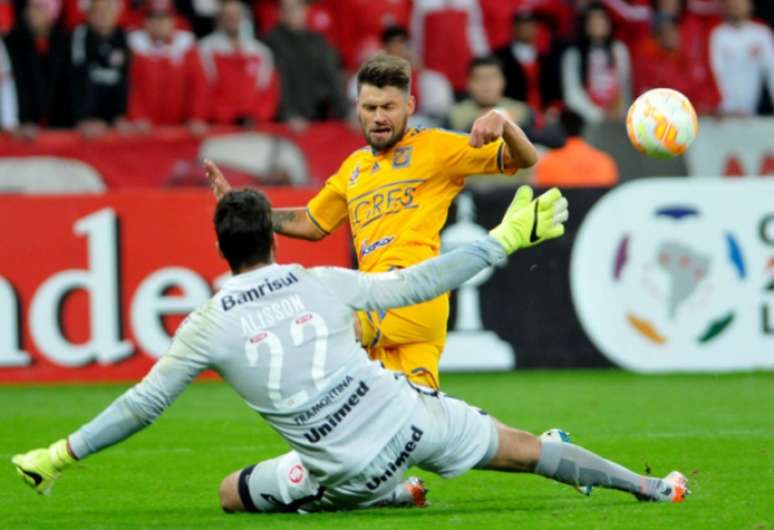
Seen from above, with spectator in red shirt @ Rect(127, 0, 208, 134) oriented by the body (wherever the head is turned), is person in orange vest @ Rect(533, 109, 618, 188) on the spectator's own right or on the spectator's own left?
on the spectator's own left

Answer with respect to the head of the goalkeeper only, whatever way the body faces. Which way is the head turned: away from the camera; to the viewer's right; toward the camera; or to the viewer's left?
away from the camera

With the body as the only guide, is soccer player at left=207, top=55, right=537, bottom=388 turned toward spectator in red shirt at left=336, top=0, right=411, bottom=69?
no

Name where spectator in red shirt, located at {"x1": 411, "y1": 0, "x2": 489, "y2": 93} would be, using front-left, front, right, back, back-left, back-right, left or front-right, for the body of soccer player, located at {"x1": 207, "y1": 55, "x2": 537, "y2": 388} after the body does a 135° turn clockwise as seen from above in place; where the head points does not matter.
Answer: front

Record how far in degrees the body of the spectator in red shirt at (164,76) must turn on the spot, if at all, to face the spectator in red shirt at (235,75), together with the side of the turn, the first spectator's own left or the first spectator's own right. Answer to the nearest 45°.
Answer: approximately 90° to the first spectator's own left

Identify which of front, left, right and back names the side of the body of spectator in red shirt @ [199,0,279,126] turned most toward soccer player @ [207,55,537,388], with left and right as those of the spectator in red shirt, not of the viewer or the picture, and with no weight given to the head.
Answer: front

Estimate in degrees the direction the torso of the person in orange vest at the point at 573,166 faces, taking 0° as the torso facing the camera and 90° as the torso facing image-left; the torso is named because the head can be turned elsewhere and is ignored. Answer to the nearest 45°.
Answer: approximately 180°

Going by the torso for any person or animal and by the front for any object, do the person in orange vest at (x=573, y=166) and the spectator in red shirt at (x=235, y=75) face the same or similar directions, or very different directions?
very different directions

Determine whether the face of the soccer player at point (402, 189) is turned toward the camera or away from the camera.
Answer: toward the camera

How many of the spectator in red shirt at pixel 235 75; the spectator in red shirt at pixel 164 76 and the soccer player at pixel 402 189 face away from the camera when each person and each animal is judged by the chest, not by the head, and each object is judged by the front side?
0

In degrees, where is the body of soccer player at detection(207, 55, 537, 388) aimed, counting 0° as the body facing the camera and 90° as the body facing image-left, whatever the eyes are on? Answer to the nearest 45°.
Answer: approximately 45°

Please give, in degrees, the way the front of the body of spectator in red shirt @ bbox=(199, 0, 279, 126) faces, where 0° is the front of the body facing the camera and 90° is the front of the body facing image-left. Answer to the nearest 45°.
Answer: approximately 0°

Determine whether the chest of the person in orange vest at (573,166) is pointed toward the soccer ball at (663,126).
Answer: no

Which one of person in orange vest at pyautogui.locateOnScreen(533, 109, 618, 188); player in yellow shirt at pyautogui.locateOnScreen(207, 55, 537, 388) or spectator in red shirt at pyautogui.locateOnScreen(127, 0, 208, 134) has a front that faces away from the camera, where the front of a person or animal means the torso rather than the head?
person in orange vest at pyautogui.locateOnScreen(533, 109, 618, 188)

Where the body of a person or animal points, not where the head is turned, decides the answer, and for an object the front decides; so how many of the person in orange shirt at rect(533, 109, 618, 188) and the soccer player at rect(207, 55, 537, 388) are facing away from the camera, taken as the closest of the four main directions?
1

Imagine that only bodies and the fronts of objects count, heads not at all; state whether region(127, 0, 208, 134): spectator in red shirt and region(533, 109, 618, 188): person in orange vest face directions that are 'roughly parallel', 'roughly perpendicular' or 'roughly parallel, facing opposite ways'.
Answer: roughly parallel, facing opposite ways

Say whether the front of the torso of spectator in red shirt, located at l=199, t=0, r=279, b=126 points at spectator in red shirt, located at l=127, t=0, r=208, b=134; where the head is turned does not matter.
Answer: no

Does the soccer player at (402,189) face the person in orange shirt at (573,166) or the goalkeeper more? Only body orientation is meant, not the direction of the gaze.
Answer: the goalkeeper

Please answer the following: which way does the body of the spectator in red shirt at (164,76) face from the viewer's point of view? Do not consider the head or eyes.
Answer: toward the camera

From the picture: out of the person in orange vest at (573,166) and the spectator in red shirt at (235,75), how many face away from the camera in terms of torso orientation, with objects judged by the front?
1
